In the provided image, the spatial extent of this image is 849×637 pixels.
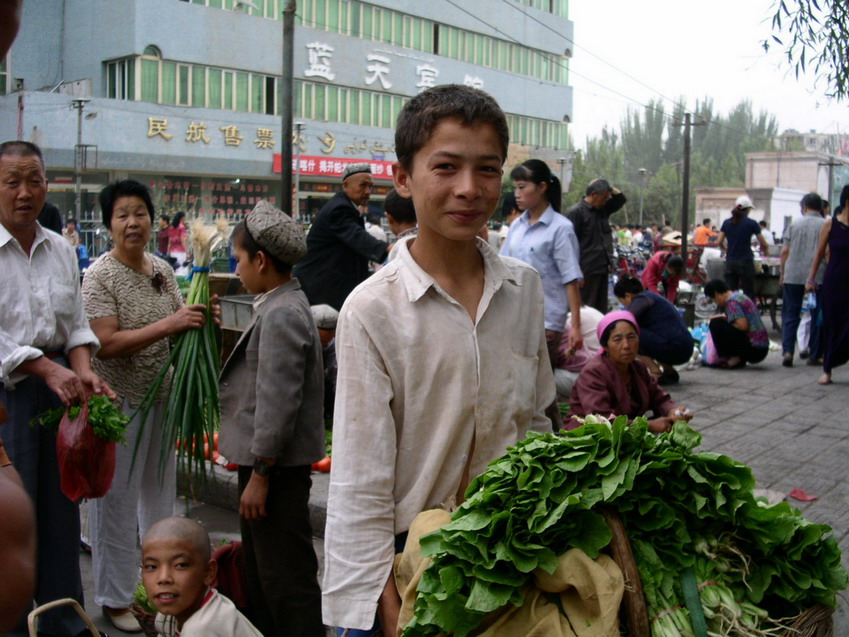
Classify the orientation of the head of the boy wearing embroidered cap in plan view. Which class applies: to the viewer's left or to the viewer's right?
to the viewer's left

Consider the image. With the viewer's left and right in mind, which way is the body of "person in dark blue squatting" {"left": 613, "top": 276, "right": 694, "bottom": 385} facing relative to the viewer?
facing to the left of the viewer

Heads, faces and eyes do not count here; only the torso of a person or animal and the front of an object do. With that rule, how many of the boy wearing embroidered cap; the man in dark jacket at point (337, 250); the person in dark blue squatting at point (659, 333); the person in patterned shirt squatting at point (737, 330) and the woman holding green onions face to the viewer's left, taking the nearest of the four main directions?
3

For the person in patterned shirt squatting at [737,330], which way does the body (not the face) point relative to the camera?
to the viewer's left

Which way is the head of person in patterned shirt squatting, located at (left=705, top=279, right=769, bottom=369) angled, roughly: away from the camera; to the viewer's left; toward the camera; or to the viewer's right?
to the viewer's left

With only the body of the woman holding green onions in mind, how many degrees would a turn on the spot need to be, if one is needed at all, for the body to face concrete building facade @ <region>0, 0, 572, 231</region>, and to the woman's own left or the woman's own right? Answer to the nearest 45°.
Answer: approximately 135° to the woman's own left

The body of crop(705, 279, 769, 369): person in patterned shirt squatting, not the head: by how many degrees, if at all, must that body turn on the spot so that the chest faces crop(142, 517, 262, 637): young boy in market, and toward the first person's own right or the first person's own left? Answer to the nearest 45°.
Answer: approximately 90° to the first person's own left
